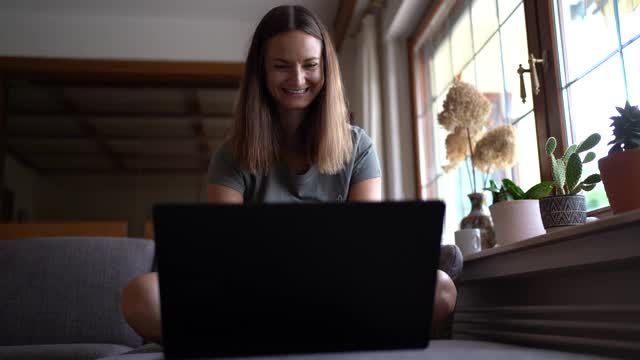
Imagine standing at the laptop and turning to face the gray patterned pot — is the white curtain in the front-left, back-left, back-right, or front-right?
front-left

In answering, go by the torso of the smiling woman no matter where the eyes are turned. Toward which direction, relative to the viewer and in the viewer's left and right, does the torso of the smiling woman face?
facing the viewer

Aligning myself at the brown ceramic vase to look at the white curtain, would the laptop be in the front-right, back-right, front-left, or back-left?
back-left

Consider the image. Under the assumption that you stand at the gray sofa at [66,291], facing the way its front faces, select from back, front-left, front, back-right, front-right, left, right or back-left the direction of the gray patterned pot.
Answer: front-left

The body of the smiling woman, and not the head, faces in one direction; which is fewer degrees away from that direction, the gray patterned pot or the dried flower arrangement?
the gray patterned pot

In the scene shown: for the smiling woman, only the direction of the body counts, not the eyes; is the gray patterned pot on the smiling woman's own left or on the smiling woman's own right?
on the smiling woman's own left

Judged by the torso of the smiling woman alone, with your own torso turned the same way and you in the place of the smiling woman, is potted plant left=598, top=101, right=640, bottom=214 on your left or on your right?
on your left

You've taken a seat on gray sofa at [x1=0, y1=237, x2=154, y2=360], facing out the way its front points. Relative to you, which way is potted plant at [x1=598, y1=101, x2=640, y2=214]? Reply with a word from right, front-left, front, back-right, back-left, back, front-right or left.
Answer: front-left

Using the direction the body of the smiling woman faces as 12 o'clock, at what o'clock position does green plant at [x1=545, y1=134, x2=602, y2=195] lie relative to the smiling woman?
The green plant is roughly at 9 o'clock from the smiling woman.

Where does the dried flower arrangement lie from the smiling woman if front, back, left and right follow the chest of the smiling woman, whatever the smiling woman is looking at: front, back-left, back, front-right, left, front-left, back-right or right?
back-left

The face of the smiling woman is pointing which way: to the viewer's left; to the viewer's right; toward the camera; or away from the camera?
toward the camera

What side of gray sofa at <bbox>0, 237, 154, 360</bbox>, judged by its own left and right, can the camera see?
front

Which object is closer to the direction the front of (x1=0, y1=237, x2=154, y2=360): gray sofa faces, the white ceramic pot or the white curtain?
the white ceramic pot
